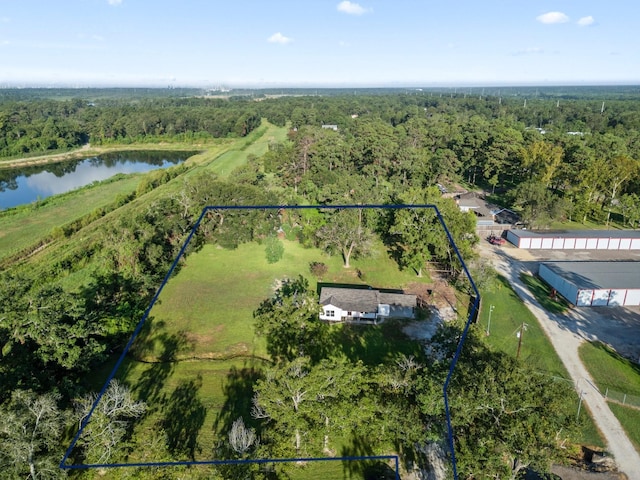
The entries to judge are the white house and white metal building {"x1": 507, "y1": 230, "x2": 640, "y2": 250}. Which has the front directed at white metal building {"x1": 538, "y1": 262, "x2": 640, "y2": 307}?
white metal building {"x1": 507, "y1": 230, "x2": 640, "y2": 250}

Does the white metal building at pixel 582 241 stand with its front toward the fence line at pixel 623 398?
yes

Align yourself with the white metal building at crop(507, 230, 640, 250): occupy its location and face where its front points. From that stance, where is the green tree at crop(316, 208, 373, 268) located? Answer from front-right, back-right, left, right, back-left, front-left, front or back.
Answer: front-right

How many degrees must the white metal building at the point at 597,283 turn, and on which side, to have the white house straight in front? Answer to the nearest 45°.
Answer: approximately 45° to its right

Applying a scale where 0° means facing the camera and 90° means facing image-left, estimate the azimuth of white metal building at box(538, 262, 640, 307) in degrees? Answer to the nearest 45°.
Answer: approximately 0°

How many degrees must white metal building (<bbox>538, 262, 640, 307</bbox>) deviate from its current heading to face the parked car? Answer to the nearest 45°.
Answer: approximately 135° to its right

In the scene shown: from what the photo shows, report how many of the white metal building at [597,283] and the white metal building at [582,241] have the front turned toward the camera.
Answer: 2

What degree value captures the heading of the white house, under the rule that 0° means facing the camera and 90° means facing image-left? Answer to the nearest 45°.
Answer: approximately 0°
